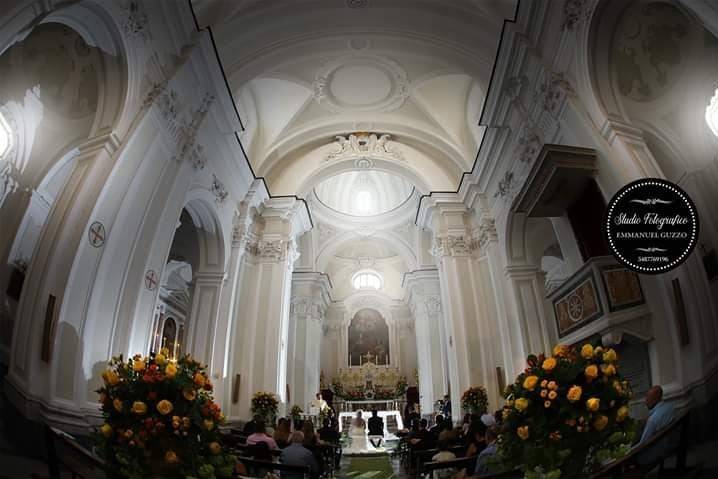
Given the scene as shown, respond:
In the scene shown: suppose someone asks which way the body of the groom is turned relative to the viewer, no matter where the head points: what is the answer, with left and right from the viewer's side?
facing away from the viewer

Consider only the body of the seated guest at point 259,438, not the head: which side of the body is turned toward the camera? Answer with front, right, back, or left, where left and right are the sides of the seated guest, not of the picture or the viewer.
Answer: back

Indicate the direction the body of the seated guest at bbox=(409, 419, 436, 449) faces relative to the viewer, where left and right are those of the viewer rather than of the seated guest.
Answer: facing away from the viewer

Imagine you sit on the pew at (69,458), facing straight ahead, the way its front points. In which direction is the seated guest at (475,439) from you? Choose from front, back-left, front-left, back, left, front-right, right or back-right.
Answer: front-right

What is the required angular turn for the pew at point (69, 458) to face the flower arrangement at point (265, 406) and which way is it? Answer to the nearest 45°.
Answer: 0° — it already faces it

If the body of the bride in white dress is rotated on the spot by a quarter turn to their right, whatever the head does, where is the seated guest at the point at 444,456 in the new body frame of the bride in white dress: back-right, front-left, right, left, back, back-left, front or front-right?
right

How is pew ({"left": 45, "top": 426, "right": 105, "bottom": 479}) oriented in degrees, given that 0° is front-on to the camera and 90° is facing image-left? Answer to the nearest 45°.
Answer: approximately 225°

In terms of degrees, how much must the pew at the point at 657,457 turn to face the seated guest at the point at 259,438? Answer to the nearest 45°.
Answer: approximately 45° to its left

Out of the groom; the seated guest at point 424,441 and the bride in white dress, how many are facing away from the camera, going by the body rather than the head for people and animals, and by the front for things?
3

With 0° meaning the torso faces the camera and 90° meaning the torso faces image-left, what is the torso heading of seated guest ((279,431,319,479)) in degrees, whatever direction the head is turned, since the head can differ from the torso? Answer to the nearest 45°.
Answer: approximately 180°

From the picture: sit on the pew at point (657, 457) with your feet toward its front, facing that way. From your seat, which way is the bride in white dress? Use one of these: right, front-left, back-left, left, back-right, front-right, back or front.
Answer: front

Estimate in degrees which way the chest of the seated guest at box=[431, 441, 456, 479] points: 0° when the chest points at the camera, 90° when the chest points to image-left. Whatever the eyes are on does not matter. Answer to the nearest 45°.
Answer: approximately 180°

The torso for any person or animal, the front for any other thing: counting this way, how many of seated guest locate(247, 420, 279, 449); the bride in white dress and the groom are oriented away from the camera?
3

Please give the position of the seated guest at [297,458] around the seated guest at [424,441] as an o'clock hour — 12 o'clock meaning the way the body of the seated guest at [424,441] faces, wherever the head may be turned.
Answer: the seated guest at [297,458] is roughly at 7 o'clock from the seated guest at [424,441].

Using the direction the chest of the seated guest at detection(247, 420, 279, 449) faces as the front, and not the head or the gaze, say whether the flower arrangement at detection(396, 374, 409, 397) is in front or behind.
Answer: in front

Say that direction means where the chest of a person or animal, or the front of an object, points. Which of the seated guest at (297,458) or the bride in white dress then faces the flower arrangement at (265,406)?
the seated guest

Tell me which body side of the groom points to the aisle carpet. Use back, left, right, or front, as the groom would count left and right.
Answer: back
